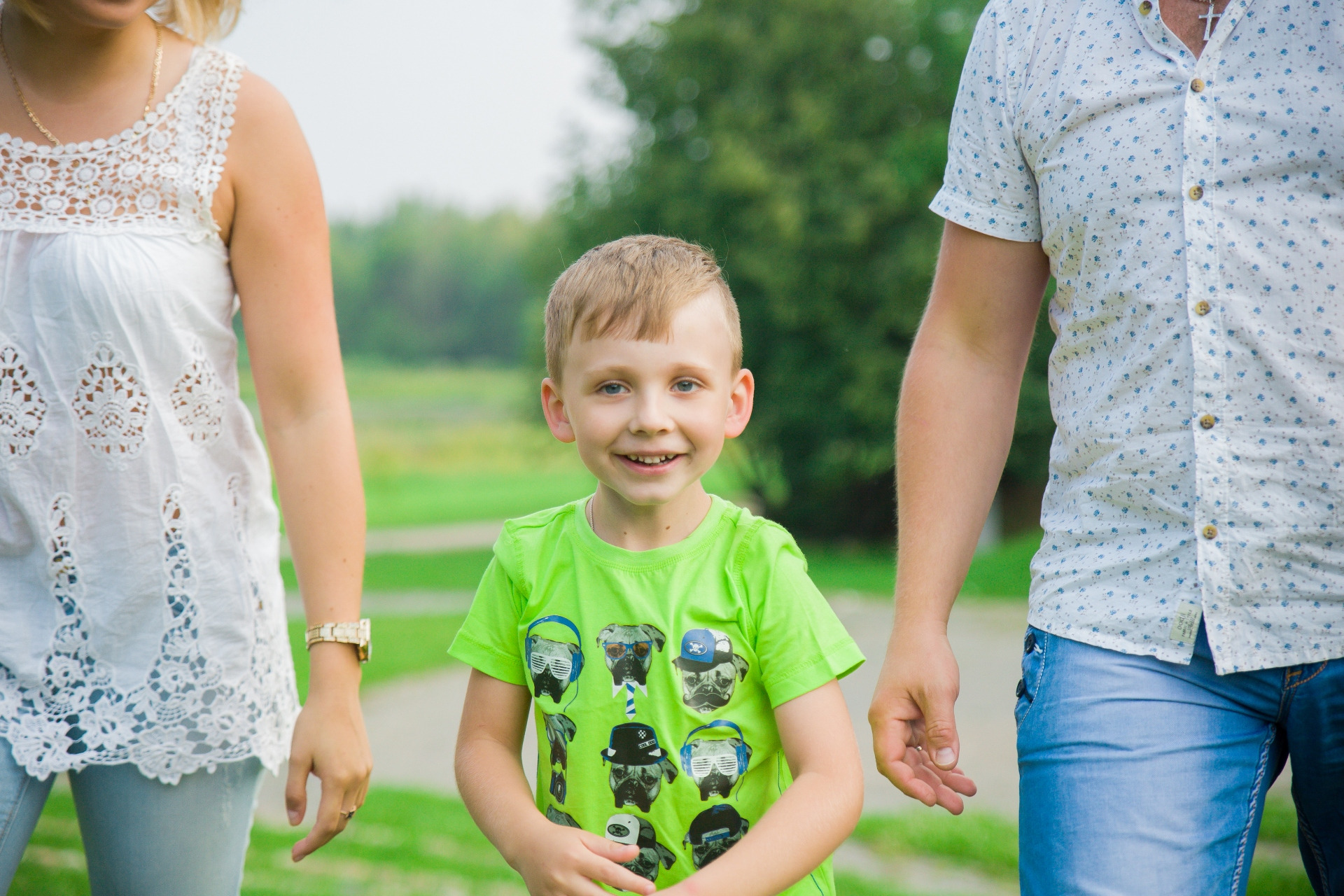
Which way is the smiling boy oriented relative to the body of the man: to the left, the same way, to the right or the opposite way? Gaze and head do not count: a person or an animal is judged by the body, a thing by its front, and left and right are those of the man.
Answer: the same way

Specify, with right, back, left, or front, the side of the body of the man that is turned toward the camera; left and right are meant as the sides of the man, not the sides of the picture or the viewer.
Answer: front

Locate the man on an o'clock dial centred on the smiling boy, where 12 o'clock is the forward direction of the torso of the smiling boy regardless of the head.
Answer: The man is roughly at 9 o'clock from the smiling boy.

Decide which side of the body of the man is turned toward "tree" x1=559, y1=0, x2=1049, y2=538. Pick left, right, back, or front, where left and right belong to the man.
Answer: back

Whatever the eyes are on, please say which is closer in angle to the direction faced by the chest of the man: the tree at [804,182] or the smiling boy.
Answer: the smiling boy

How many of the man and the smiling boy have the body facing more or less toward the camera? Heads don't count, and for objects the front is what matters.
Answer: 2

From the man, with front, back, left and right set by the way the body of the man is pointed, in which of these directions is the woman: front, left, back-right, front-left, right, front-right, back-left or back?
right

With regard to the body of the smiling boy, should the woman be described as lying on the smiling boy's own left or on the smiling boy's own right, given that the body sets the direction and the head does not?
on the smiling boy's own right

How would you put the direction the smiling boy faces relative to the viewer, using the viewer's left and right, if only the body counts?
facing the viewer

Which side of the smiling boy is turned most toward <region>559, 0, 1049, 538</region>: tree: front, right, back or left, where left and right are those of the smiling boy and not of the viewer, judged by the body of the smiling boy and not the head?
back

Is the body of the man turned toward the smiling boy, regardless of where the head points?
no

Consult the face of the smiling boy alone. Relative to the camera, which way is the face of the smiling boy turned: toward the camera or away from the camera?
toward the camera
